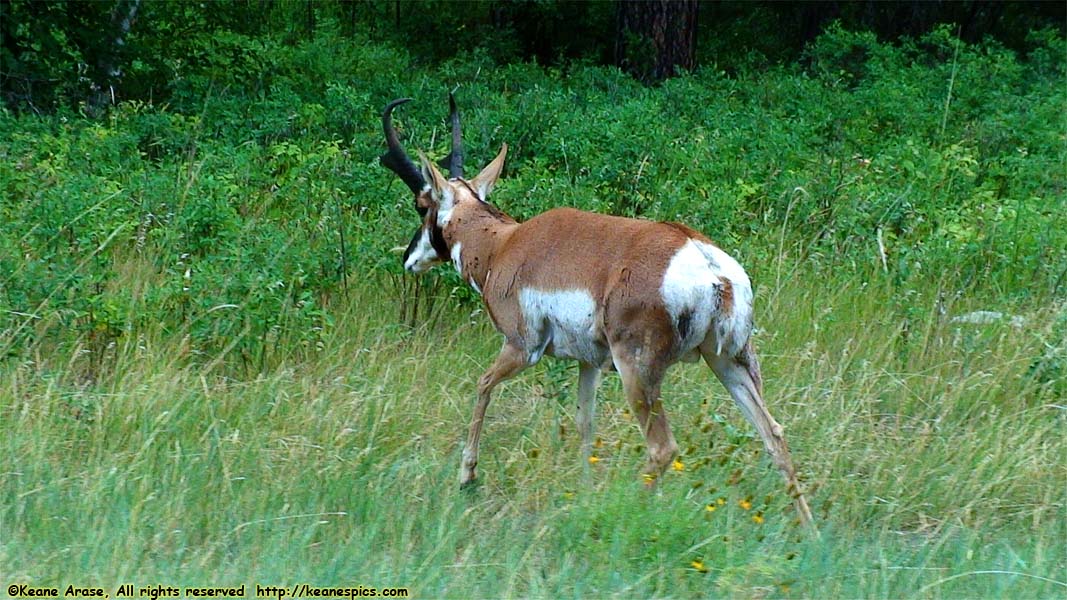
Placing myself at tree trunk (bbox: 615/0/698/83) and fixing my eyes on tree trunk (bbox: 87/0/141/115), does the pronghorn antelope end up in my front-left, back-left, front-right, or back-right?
front-left

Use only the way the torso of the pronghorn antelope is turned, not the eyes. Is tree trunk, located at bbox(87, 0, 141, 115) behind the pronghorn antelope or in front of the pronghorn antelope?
in front

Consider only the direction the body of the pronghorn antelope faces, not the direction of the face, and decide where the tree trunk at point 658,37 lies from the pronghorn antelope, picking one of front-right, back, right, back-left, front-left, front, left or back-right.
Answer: front-right

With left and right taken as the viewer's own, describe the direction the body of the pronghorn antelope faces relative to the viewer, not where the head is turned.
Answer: facing away from the viewer and to the left of the viewer

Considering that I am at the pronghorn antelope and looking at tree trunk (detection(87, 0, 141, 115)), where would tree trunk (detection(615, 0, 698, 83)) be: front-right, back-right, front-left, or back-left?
front-right
